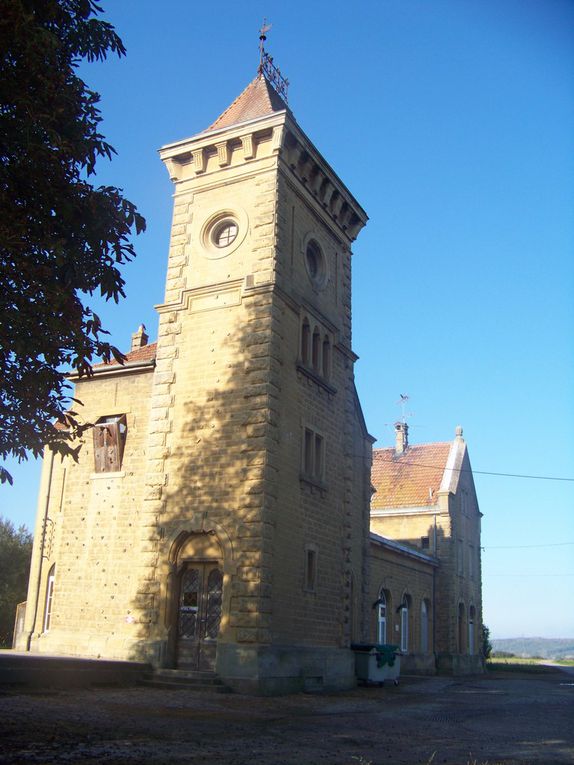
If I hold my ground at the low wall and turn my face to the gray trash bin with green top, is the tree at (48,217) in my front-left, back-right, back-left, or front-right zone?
back-right

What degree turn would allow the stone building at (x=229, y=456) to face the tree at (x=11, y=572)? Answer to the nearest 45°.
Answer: approximately 90° to its right

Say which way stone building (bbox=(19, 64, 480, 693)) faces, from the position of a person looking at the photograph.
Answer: facing the viewer and to the left of the viewer

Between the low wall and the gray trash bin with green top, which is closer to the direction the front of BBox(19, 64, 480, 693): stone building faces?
the low wall

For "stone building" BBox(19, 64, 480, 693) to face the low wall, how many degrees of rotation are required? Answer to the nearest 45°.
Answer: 0° — it already faces it
